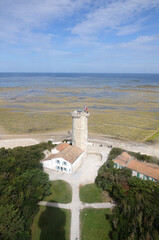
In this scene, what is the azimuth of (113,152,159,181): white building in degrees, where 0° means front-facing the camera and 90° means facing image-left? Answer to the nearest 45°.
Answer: approximately 45°

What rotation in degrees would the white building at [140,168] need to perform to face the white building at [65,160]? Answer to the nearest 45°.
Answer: approximately 45° to its right

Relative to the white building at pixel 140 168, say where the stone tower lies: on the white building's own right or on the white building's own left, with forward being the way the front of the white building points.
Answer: on the white building's own right
